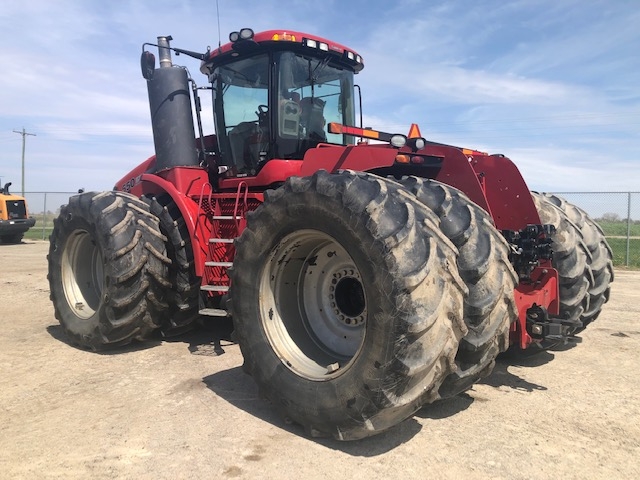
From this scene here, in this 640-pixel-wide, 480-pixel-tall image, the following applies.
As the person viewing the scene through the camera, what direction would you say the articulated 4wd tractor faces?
facing away from the viewer and to the left of the viewer
